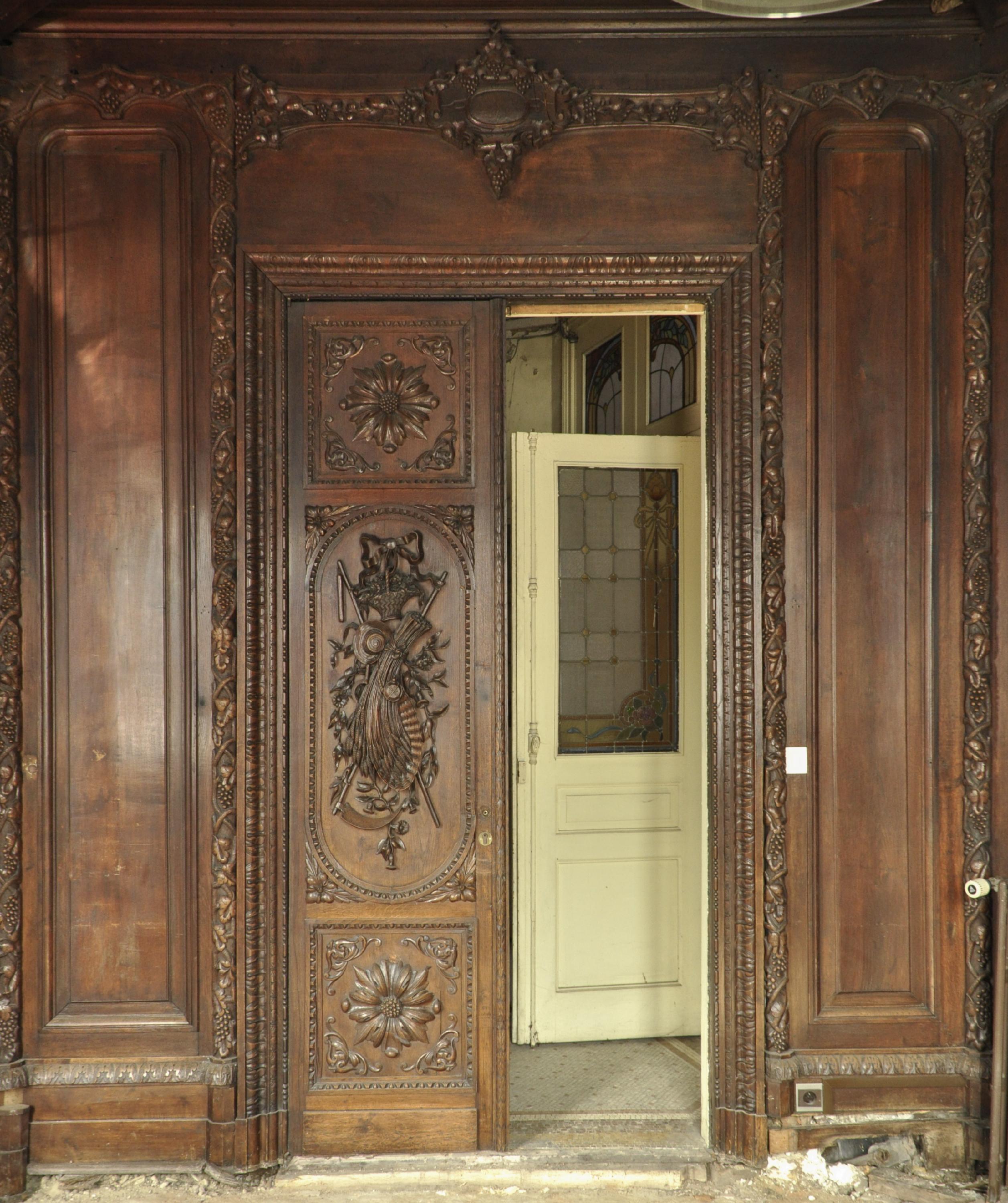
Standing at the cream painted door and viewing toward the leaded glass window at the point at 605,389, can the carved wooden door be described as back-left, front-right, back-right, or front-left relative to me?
back-left

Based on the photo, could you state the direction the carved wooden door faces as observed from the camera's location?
facing the viewer

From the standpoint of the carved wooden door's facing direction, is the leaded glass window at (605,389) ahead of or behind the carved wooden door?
behind

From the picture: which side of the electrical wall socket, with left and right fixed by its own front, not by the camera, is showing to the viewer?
front

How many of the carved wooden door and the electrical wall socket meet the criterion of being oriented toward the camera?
2

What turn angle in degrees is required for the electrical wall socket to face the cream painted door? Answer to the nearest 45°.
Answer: approximately 135° to its right

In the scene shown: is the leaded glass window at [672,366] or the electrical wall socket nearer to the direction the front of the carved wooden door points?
the electrical wall socket

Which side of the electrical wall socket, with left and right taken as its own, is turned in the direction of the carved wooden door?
right

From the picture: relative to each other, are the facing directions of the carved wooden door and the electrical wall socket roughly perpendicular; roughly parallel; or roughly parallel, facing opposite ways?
roughly parallel

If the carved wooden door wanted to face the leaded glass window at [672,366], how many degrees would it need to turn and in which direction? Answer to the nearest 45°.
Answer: approximately 135° to its left

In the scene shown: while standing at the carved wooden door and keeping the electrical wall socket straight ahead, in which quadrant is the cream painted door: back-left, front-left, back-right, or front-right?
front-left
